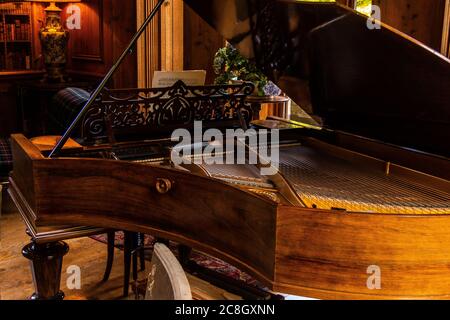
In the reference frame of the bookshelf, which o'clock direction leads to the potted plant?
The potted plant is roughly at 11 o'clock from the bookshelf.

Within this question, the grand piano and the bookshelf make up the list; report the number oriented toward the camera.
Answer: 1

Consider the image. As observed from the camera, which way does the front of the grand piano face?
facing away from the viewer and to the left of the viewer

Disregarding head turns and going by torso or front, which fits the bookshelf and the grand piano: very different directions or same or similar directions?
very different directions

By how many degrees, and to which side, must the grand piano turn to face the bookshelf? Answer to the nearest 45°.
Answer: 0° — it already faces it

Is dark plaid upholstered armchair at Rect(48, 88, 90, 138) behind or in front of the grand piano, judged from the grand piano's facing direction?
in front

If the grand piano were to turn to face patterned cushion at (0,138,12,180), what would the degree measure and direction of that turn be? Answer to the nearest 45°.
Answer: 0° — it already faces it

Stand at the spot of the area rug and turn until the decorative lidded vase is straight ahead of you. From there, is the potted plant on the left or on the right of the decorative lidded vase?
right

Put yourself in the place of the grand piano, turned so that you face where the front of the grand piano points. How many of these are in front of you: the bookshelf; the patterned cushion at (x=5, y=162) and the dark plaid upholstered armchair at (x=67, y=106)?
3

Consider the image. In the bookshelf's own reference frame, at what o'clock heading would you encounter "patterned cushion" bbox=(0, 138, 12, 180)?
The patterned cushion is roughly at 12 o'clock from the bookshelf.

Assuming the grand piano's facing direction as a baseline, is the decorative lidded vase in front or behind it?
in front
